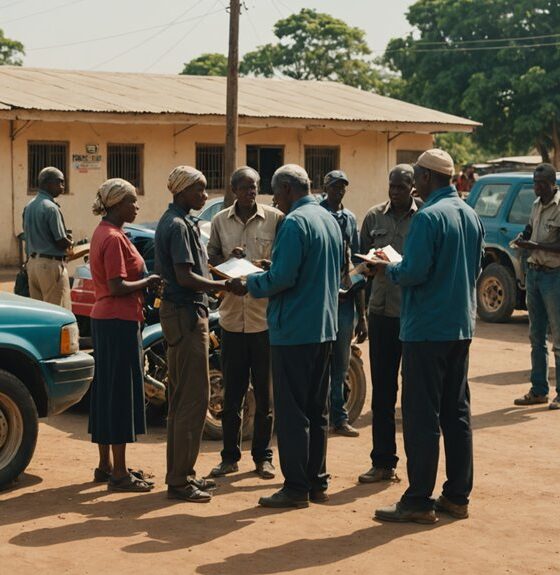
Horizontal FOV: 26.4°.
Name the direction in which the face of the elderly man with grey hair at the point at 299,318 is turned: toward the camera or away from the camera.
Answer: away from the camera

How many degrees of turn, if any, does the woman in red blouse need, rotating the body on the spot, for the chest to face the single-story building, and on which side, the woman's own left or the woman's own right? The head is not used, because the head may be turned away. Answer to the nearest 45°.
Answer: approximately 90° to the woman's own left

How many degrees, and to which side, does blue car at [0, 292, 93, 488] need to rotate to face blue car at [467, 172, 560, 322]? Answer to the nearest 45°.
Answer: approximately 45° to its left

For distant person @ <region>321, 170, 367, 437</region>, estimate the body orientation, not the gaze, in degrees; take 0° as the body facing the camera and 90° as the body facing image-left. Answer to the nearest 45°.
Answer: approximately 315°

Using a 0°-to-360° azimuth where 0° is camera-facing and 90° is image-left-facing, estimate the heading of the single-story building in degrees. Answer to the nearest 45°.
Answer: approximately 0°

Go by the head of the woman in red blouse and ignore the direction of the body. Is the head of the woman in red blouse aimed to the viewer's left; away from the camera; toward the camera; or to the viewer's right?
to the viewer's right

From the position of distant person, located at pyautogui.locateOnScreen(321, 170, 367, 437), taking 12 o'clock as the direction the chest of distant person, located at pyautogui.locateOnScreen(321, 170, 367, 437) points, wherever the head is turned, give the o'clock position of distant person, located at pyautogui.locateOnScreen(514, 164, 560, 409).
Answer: distant person, located at pyautogui.locateOnScreen(514, 164, 560, 409) is roughly at 9 o'clock from distant person, located at pyautogui.locateOnScreen(321, 170, 367, 437).

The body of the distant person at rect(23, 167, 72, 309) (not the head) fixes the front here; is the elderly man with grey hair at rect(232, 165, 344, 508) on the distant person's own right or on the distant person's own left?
on the distant person's own right

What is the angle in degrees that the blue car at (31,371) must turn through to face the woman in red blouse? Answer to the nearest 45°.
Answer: approximately 45° to its right

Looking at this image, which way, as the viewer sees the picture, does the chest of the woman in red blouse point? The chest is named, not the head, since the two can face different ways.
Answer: to the viewer's right

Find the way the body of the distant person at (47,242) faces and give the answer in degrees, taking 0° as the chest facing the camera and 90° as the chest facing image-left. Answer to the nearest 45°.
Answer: approximately 225°
